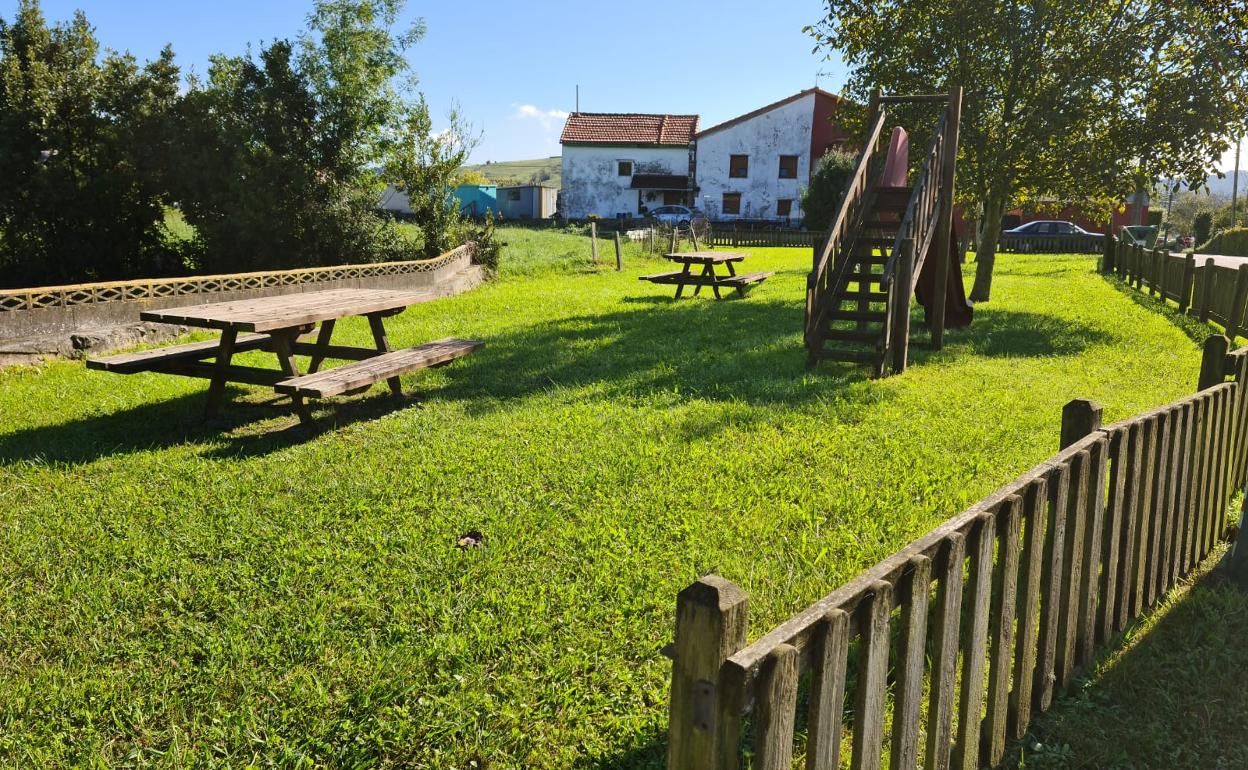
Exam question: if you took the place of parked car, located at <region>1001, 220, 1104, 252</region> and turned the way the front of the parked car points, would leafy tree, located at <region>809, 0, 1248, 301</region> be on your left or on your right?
on your right

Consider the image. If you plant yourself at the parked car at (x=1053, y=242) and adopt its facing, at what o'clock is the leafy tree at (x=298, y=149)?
The leafy tree is roughly at 4 o'clock from the parked car.

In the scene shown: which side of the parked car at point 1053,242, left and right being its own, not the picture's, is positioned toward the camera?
right

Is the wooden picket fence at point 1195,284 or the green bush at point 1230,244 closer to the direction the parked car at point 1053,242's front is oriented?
the green bush

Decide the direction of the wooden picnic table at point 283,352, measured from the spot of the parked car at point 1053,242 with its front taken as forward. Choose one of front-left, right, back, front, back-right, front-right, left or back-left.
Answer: right

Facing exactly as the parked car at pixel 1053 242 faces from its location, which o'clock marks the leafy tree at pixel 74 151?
The leafy tree is roughly at 4 o'clock from the parked car.
